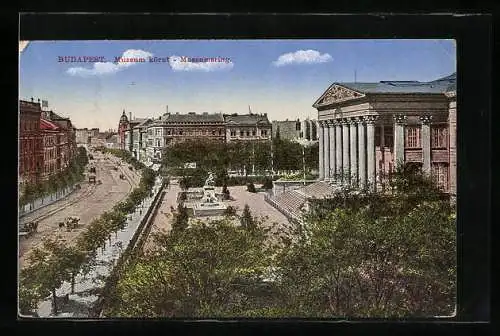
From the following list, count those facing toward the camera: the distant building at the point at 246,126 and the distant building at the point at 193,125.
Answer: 2

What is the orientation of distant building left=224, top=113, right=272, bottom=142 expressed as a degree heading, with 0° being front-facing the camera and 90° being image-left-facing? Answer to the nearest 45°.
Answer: approximately 0°

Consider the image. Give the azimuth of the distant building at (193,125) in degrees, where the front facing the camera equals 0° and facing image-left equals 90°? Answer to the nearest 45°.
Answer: approximately 0°

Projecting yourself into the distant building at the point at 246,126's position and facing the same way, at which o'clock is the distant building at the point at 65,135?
the distant building at the point at 65,135 is roughly at 3 o'clock from the distant building at the point at 246,126.
